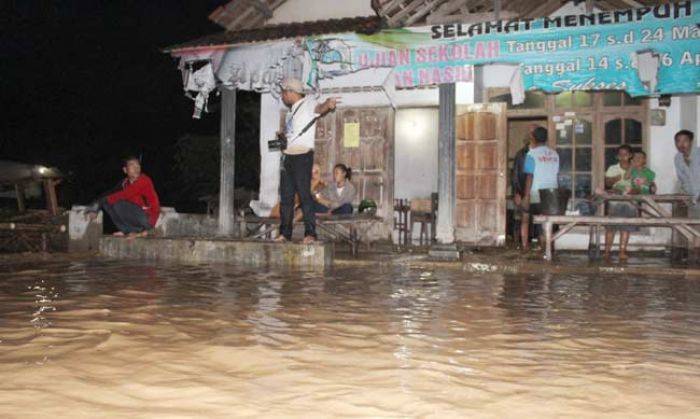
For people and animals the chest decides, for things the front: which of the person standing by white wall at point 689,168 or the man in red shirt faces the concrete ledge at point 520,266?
the person standing by white wall

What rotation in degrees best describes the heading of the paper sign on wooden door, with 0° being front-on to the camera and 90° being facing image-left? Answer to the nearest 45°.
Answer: approximately 0°

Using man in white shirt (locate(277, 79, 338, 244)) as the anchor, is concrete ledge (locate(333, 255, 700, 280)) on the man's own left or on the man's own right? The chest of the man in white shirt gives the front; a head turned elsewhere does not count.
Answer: on the man's own left

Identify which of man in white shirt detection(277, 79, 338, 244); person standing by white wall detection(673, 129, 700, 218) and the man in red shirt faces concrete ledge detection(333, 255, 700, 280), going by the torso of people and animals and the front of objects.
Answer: the person standing by white wall

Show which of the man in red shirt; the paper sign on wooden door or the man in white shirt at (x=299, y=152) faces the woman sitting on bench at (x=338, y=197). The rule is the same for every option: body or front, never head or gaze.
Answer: the paper sign on wooden door

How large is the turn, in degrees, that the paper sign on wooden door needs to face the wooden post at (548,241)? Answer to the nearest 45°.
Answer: approximately 45° to its left

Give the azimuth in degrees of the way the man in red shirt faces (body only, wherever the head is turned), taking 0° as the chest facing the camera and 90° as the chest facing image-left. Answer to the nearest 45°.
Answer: approximately 45°

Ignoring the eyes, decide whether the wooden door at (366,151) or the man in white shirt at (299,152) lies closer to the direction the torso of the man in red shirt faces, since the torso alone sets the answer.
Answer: the man in white shirt

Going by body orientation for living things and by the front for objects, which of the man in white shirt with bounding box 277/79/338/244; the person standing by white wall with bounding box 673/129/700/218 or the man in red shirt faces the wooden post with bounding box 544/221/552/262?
the person standing by white wall
